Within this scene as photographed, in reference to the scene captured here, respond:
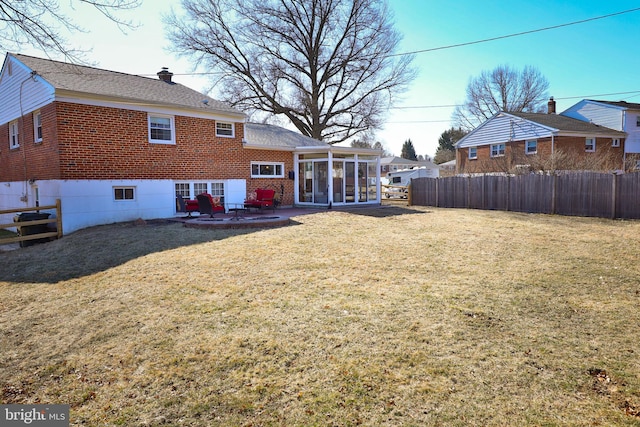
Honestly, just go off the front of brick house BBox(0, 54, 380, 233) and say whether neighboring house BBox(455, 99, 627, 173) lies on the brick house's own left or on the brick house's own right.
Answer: on the brick house's own right

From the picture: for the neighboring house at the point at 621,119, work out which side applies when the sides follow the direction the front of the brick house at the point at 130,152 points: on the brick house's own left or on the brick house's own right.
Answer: on the brick house's own right

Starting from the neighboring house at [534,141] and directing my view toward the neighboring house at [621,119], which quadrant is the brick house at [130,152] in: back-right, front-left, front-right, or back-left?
back-right

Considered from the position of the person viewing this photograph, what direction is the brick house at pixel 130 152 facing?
facing away from the viewer and to the left of the viewer
